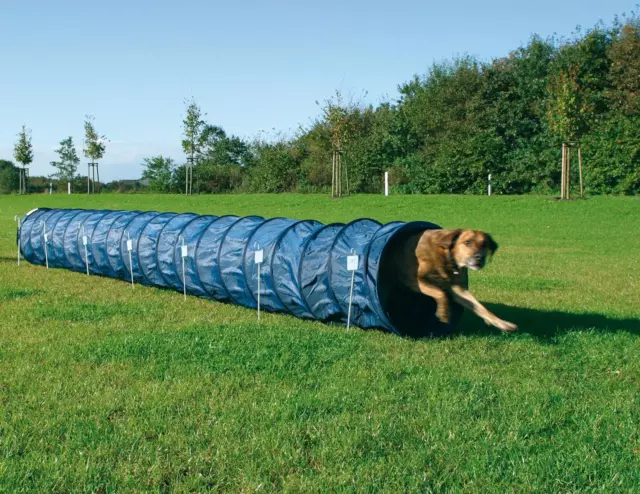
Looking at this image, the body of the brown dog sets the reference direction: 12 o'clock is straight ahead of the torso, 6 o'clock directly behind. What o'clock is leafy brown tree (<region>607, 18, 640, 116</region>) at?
The leafy brown tree is roughly at 8 o'clock from the brown dog.

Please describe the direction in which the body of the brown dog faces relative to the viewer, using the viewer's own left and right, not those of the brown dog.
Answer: facing the viewer and to the right of the viewer
